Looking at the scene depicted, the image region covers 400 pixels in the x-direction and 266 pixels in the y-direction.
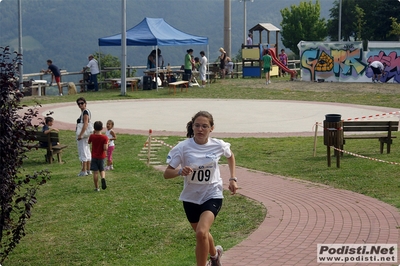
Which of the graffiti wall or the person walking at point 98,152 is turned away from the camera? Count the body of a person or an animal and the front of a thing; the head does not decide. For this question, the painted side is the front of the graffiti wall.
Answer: the person walking

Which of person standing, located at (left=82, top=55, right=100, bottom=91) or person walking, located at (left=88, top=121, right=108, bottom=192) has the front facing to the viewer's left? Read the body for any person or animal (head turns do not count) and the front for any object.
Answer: person standing, located at (left=82, top=55, right=100, bottom=91)

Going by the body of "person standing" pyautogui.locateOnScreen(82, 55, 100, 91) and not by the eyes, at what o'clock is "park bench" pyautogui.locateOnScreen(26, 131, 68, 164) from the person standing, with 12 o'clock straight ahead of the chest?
The park bench is roughly at 9 o'clock from the person standing.

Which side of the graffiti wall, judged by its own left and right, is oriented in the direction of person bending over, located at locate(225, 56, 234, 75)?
right

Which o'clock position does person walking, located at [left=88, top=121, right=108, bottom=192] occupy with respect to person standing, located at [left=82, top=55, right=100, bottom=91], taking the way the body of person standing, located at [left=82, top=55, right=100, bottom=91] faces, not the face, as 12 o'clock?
person walking, located at [left=88, top=121, right=108, bottom=192] is roughly at 9 o'clock from person standing, located at [left=82, top=55, right=100, bottom=91].

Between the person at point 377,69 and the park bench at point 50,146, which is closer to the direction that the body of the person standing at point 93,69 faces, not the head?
the park bench

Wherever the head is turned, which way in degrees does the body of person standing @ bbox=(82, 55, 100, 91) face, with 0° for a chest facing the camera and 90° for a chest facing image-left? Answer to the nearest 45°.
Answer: approximately 90°

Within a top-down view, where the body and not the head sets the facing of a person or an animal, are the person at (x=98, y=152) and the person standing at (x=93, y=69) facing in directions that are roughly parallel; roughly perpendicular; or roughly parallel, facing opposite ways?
roughly perpendicular

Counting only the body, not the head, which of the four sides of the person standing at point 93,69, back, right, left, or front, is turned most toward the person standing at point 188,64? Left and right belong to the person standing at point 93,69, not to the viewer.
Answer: back

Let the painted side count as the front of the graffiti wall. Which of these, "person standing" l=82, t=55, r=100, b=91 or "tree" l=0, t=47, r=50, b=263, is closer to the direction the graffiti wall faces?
the tree

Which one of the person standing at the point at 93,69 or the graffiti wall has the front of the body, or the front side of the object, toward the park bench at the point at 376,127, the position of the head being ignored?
the graffiti wall

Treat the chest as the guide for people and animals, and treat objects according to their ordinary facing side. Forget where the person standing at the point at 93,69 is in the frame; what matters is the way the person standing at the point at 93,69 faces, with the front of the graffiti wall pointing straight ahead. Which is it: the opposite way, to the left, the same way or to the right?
to the right

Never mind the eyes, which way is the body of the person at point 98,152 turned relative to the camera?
away from the camera
